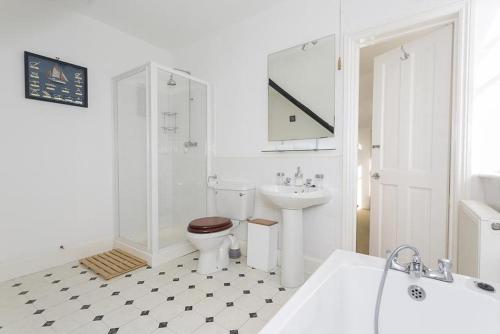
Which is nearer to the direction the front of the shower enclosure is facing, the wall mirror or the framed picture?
the framed picture

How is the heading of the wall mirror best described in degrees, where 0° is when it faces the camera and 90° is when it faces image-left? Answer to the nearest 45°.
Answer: approximately 45°

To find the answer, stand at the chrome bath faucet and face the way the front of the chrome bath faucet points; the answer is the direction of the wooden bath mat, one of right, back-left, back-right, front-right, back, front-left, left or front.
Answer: front-right

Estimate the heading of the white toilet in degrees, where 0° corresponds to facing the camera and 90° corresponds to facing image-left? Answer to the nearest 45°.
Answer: approximately 45°

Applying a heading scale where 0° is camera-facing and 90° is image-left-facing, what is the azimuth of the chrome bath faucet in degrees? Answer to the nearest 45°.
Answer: approximately 45°

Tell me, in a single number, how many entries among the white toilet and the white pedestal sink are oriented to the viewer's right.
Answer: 0

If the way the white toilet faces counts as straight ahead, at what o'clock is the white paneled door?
The white paneled door is roughly at 8 o'clock from the white toilet.

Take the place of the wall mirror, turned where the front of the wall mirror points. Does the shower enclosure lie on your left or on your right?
on your right

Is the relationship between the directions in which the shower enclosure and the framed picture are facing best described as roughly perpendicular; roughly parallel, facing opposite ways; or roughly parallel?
roughly perpendicular
